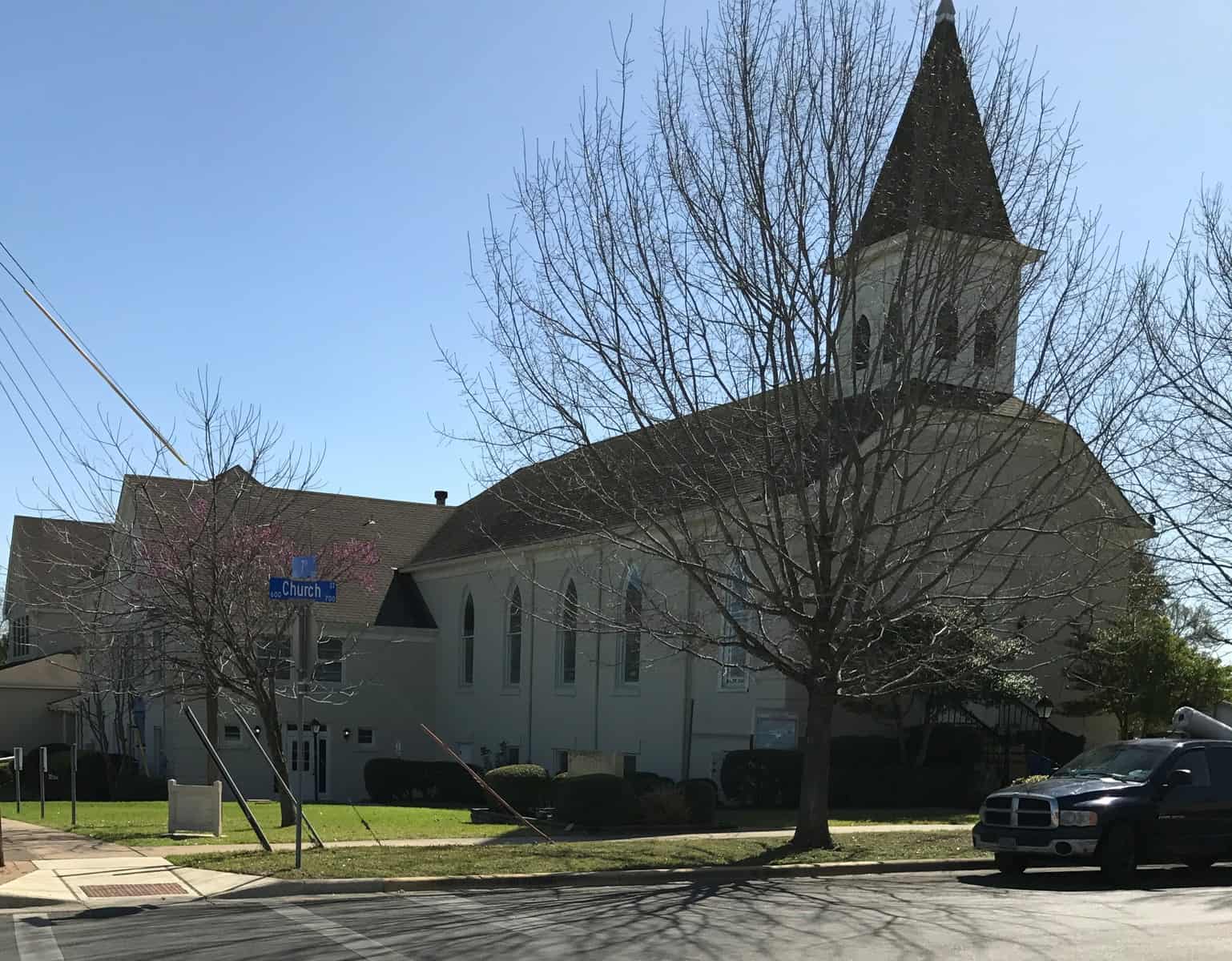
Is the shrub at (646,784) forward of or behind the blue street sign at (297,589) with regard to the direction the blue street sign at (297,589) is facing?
behind

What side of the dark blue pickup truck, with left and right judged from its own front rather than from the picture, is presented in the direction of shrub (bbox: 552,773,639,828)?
right

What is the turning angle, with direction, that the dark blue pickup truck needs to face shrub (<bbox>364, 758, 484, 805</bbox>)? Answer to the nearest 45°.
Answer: approximately 90° to its right

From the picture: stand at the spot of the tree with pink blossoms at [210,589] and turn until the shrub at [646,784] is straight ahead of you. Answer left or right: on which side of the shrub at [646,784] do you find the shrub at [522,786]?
left

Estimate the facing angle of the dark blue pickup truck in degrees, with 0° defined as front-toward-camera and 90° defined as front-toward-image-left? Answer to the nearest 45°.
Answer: approximately 45°

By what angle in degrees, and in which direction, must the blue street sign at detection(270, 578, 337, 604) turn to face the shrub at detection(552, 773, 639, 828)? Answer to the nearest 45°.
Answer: approximately 135° to its left

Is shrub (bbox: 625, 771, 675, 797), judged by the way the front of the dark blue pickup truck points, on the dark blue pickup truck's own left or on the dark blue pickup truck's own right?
on the dark blue pickup truck's own right

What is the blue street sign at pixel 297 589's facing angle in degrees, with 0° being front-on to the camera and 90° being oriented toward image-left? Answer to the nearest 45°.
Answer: approximately 0°

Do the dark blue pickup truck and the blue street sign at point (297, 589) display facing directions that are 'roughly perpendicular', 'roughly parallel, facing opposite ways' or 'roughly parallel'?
roughly perpendicular

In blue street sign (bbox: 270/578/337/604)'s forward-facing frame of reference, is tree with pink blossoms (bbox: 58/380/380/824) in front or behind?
behind
